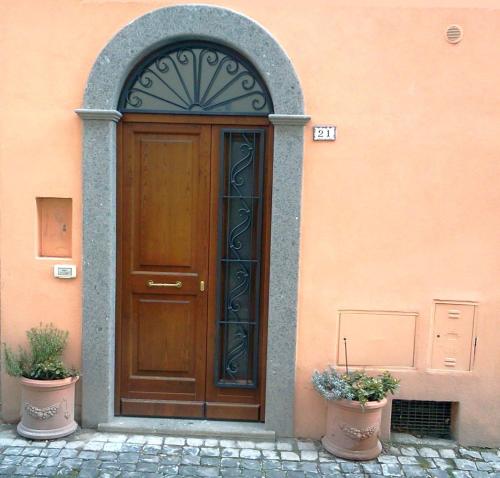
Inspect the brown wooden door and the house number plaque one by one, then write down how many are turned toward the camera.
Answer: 2

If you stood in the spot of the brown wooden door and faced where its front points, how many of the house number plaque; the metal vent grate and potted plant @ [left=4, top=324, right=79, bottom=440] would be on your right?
1

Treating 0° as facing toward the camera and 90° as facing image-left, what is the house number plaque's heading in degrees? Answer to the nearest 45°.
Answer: approximately 0°

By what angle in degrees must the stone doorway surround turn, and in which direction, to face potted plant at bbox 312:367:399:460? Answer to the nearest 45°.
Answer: approximately 90° to its left

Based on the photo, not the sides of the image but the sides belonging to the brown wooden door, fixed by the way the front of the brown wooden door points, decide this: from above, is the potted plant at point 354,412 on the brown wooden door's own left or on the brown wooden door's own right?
on the brown wooden door's own left

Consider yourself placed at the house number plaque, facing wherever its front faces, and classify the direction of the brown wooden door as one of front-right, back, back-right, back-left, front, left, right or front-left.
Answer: right
